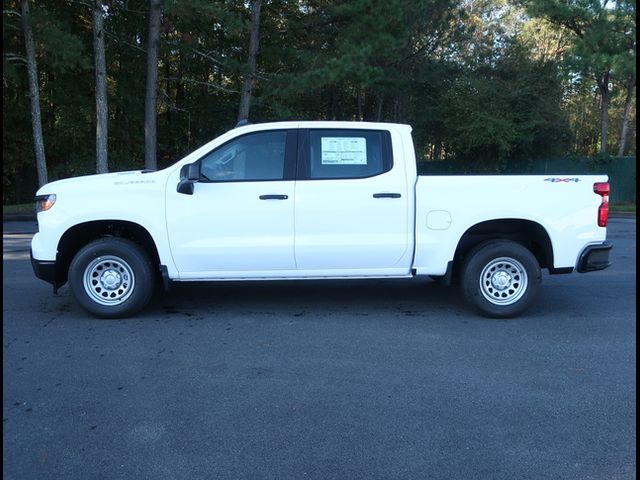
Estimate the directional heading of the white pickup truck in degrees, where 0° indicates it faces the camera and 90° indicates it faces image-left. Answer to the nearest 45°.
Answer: approximately 90°

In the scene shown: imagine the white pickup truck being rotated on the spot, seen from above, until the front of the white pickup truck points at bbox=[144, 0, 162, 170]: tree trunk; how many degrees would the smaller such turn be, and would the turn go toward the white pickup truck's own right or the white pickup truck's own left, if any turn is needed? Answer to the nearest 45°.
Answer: approximately 90° to the white pickup truck's own right

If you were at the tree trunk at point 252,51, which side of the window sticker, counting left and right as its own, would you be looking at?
back

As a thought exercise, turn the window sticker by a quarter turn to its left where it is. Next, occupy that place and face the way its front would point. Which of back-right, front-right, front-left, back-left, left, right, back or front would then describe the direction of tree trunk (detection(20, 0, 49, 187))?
back-left

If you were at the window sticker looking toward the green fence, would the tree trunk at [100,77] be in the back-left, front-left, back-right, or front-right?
front-left

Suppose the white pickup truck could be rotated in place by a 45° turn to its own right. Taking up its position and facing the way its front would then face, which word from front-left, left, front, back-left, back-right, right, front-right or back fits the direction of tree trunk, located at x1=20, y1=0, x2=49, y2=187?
front

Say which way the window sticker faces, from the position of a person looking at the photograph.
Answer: facing the viewer

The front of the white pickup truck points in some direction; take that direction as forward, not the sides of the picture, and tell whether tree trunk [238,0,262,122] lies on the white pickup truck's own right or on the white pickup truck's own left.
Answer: on the white pickup truck's own right

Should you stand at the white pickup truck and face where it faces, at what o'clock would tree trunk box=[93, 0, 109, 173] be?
The tree trunk is roughly at 2 o'clock from the white pickup truck.

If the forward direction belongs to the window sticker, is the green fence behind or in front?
behind

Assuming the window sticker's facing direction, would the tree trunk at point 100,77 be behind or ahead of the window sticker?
behind

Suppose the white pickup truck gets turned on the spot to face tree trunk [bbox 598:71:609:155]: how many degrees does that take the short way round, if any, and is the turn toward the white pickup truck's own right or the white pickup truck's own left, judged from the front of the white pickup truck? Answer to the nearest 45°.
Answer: approximately 135° to the white pickup truck's own right

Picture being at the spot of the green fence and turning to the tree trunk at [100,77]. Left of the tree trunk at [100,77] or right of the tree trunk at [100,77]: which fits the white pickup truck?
left

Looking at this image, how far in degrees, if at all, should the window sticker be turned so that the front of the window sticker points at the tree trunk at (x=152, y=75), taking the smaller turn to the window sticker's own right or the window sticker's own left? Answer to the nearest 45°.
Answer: approximately 135° to the window sticker's own right
